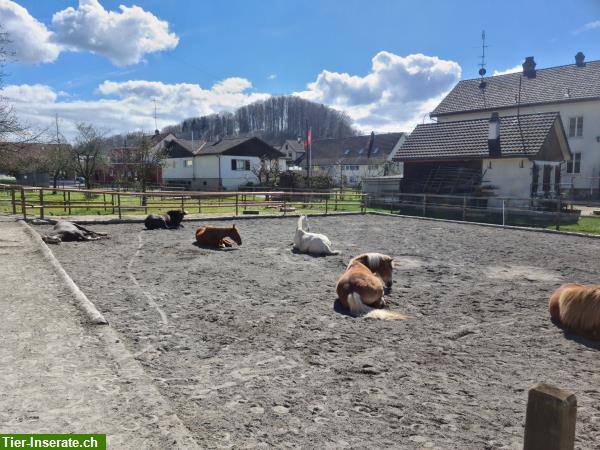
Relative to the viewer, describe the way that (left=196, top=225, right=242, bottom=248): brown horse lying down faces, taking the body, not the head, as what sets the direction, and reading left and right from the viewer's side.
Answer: facing to the right of the viewer

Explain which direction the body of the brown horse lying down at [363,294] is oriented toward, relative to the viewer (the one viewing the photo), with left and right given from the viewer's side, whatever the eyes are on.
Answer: facing away from the viewer and to the right of the viewer

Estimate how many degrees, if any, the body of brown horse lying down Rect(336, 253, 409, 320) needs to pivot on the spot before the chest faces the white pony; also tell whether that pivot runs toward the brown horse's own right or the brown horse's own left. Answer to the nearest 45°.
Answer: approximately 45° to the brown horse's own left

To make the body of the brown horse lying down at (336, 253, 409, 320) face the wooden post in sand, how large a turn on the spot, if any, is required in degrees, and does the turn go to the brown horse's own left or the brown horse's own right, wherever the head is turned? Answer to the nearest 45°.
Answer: approximately 135° to the brown horse's own right

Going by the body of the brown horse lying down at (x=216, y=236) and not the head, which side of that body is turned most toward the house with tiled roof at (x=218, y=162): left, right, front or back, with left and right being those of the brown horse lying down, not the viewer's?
left

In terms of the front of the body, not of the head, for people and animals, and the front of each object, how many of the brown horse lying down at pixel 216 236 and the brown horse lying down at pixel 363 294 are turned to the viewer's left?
0

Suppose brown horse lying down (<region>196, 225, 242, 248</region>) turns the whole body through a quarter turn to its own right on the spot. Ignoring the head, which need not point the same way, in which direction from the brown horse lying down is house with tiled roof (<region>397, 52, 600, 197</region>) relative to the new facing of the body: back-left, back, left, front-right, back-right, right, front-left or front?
back-left

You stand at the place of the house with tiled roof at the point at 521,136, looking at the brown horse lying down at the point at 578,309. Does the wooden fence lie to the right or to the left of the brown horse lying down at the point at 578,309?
right

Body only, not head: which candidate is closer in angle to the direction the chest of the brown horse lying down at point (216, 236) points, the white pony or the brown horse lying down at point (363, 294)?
the white pony

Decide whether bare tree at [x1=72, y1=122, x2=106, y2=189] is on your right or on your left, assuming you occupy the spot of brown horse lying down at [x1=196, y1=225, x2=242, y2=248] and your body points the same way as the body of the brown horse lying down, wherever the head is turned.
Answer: on your left
